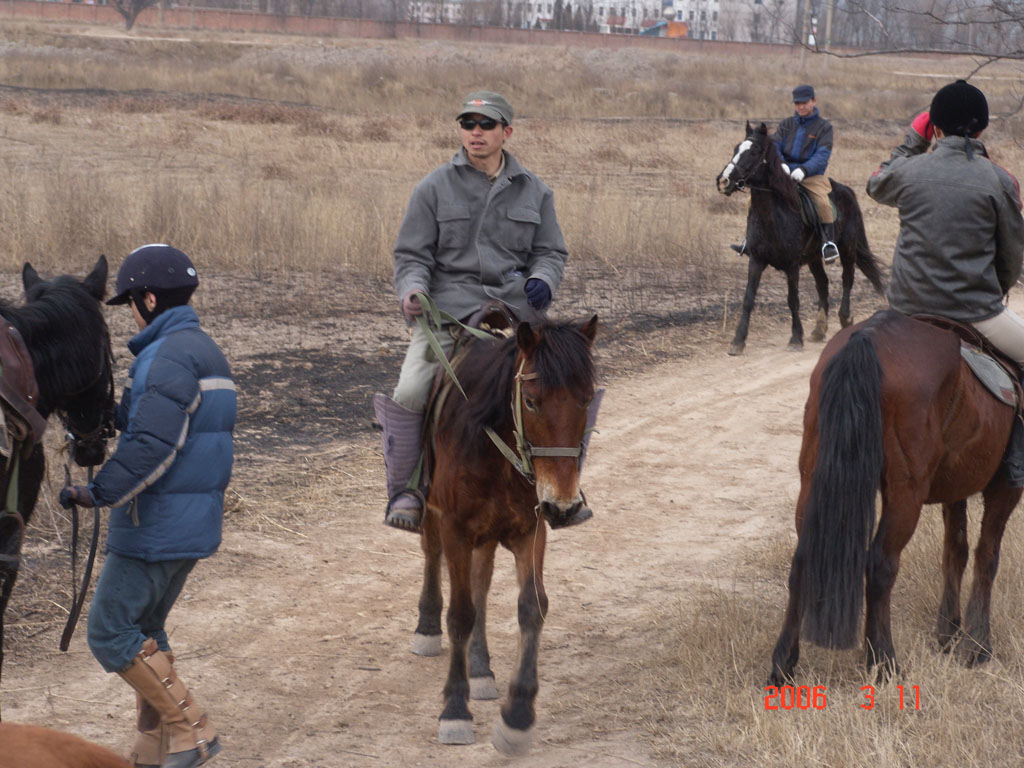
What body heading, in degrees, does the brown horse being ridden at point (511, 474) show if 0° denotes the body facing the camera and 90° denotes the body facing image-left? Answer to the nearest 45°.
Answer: approximately 0°

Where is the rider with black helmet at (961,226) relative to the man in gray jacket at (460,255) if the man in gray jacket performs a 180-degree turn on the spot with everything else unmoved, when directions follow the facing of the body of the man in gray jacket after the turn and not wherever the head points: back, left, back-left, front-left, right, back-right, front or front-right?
right

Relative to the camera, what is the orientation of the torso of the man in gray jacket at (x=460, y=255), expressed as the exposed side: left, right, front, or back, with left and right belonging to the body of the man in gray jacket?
front

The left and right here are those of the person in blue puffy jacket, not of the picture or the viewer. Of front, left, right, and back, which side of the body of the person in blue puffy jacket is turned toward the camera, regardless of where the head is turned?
left

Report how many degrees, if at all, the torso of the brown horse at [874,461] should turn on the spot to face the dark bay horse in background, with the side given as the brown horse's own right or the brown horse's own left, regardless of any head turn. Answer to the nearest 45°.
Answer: approximately 45° to the brown horse's own left

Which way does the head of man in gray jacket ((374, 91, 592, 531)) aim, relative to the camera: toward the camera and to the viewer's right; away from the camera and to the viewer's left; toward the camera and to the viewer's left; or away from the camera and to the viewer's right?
toward the camera and to the viewer's left

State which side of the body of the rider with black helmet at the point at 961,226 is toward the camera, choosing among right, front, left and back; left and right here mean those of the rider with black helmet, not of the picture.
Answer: back

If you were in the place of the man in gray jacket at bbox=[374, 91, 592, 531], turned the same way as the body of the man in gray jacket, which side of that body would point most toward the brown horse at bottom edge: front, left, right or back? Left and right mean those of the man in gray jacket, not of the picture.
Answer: front

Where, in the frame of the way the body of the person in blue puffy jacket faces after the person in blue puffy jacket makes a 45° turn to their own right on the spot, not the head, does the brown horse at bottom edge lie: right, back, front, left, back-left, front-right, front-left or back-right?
back-left

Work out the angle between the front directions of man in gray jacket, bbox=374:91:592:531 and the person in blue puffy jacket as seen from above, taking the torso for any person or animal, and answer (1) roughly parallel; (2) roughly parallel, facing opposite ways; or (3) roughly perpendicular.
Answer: roughly perpendicular

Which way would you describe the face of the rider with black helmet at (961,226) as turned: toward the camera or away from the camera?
away from the camera

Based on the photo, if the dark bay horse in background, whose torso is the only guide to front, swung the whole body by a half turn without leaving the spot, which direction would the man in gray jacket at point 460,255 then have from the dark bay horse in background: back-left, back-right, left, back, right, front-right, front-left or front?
back-right
